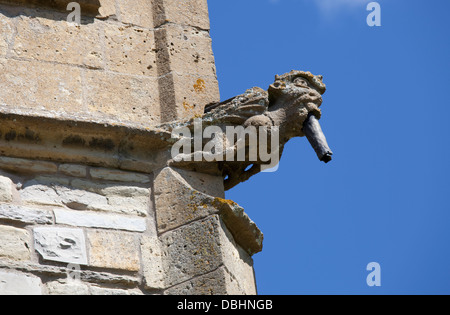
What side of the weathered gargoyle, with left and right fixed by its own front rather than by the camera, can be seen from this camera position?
right
